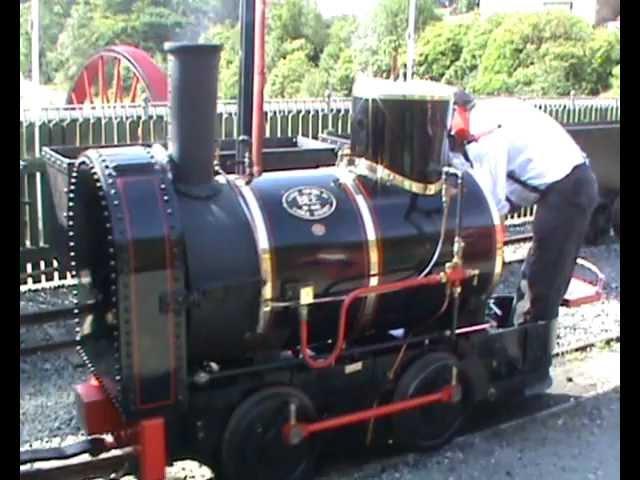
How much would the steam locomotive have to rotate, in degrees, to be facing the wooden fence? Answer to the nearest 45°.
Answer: approximately 135° to its right

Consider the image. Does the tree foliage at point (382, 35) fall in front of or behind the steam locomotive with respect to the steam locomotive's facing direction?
behind

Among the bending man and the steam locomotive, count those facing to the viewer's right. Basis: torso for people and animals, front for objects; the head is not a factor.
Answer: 0

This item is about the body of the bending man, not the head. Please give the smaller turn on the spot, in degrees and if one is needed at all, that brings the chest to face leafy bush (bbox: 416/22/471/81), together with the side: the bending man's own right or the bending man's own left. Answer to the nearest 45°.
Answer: approximately 90° to the bending man's own right

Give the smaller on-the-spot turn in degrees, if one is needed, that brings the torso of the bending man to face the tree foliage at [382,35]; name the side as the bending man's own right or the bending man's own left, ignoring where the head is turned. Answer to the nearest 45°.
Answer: approximately 90° to the bending man's own right

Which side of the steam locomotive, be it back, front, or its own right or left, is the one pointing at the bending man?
back

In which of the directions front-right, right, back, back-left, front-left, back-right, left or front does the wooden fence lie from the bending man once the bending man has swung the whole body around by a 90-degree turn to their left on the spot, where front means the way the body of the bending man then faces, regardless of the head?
back-right

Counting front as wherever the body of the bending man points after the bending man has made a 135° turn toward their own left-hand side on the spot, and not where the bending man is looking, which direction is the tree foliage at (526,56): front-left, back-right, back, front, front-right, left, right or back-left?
back-left

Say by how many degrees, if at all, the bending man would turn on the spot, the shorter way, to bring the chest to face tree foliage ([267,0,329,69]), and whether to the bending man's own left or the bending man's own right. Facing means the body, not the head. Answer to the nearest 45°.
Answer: approximately 90° to the bending man's own right

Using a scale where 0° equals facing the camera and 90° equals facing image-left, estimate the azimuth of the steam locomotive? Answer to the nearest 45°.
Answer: approximately 45°

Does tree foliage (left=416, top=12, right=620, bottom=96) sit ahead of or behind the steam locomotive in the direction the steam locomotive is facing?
behind

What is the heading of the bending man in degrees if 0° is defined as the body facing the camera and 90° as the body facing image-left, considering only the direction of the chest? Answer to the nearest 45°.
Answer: approximately 90°
